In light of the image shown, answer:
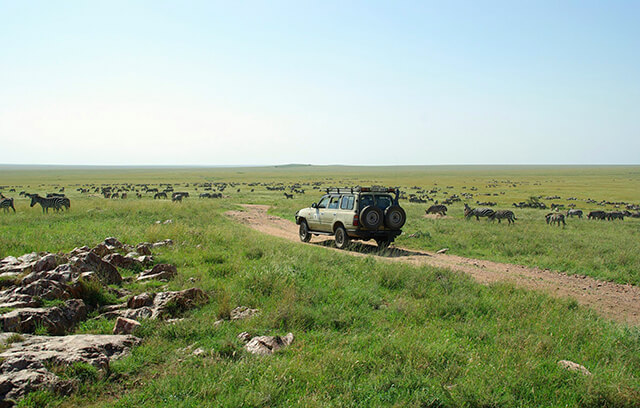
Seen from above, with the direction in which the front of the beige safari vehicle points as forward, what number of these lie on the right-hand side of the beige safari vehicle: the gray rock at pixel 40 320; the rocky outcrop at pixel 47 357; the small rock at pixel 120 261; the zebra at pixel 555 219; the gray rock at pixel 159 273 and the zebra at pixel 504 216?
2

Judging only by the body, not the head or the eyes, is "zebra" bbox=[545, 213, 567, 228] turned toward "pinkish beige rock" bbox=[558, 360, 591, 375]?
no

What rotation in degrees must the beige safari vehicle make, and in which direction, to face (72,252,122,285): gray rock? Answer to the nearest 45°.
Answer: approximately 90° to its left

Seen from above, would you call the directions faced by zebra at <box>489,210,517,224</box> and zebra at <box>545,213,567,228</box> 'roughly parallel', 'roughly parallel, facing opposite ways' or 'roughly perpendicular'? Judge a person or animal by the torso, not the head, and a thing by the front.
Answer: roughly parallel

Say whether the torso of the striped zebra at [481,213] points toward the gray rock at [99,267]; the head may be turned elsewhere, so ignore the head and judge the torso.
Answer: no

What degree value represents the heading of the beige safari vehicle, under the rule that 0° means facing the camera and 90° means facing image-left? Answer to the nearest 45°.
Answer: approximately 135°

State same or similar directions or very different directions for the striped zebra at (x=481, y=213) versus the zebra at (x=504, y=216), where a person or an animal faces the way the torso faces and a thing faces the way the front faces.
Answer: same or similar directions

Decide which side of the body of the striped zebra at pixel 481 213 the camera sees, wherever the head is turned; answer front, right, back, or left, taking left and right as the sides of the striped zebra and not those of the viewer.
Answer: left

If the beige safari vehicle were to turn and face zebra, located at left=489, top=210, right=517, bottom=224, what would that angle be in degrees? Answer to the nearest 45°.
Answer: approximately 90° to its right

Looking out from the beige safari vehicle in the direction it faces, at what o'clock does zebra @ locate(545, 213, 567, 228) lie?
The zebra is roughly at 3 o'clock from the beige safari vehicle.
